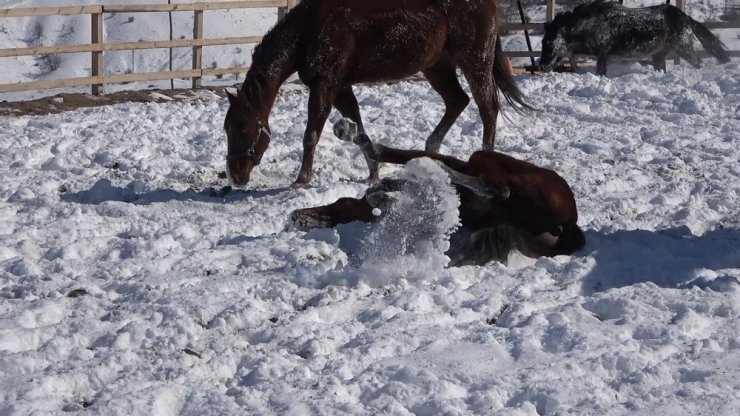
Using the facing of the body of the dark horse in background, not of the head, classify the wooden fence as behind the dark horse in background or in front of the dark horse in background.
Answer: in front

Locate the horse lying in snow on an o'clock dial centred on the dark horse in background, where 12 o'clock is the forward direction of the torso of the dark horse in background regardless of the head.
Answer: The horse lying in snow is roughly at 9 o'clock from the dark horse in background.

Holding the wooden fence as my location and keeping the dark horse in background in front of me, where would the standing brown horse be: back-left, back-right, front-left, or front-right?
front-right

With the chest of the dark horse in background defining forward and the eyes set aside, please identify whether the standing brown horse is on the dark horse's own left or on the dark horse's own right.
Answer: on the dark horse's own left

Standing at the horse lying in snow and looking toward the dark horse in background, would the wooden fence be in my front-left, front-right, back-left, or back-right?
front-left

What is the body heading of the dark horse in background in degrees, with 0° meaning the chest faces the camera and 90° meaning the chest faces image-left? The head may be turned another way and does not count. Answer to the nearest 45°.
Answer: approximately 90°
